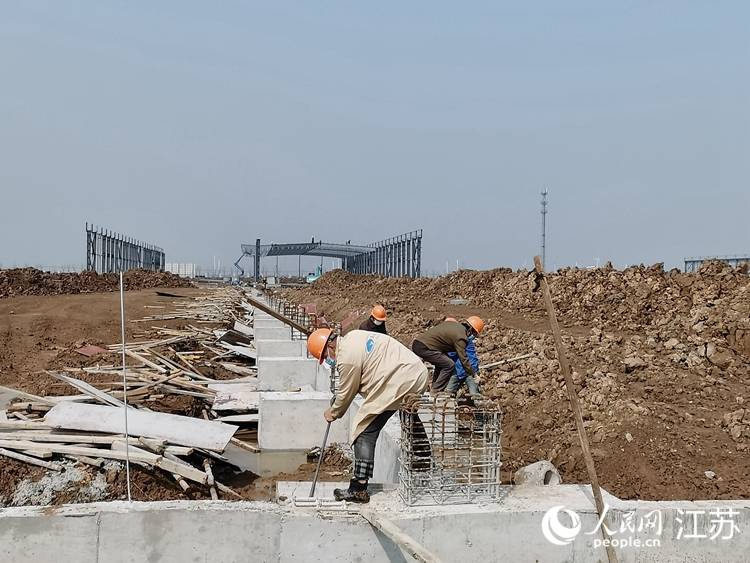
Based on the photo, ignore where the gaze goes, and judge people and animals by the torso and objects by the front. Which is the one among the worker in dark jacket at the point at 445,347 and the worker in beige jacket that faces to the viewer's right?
the worker in dark jacket

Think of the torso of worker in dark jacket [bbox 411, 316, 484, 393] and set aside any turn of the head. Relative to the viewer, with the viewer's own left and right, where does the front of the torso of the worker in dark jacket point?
facing to the right of the viewer

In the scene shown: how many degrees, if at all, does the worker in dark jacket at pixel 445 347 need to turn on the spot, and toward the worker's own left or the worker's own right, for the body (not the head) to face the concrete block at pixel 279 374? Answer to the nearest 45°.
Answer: approximately 135° to the worker's own left

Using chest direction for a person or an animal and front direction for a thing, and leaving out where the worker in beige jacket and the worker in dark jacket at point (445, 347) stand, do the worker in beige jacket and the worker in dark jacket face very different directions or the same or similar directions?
very different directions

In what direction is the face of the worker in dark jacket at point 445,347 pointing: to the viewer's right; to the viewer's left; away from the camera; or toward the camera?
to the viewer's right

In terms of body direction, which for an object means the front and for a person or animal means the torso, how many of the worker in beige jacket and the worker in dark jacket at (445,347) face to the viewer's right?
1

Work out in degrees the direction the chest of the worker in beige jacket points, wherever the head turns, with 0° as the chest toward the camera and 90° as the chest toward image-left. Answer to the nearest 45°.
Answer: approximately 90°

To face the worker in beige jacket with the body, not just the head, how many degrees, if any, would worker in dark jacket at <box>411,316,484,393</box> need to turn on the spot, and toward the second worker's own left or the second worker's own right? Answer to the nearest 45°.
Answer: approximately 90° to the second worker's own right

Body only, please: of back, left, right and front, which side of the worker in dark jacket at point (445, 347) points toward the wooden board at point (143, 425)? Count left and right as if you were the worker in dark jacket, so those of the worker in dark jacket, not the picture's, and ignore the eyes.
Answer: back

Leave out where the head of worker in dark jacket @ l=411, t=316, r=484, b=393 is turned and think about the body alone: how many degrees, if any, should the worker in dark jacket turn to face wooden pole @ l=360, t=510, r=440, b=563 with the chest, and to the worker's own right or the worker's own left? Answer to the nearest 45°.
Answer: approximately 90° to the worker's own right
